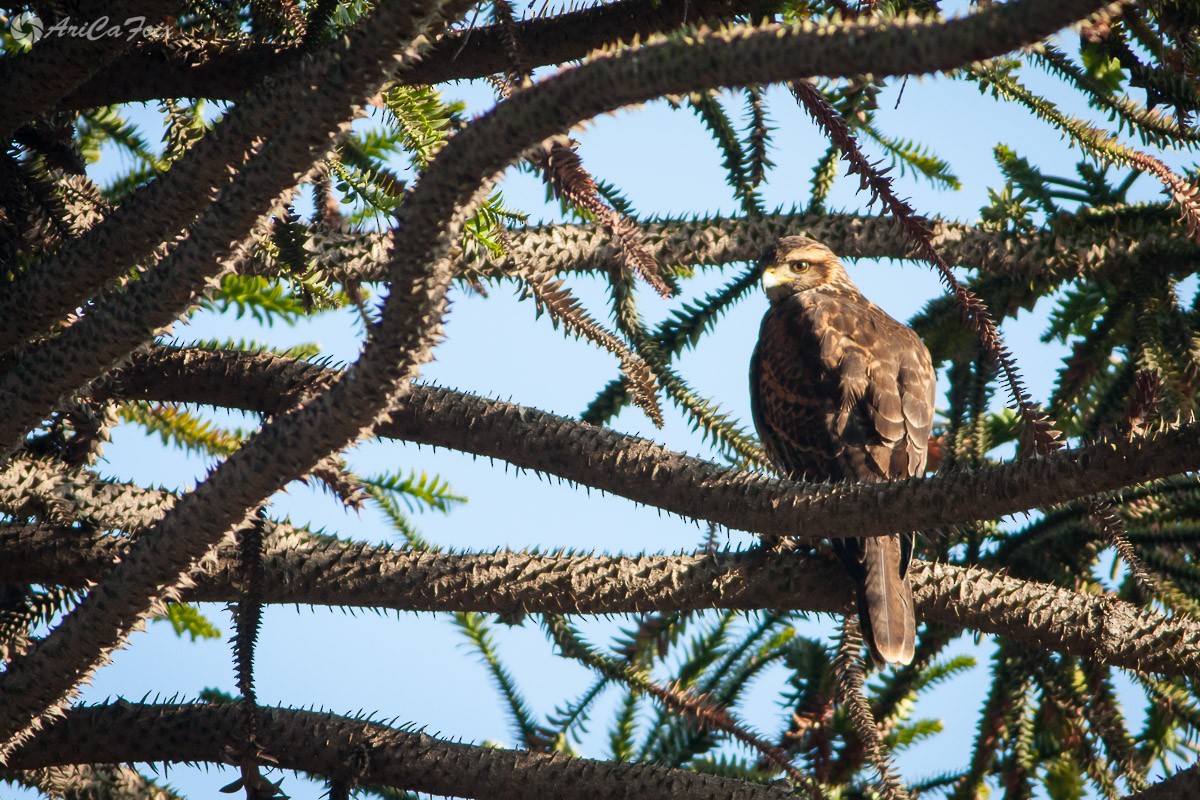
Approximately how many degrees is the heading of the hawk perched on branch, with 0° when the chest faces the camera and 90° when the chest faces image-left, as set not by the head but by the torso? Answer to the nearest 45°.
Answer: approximately 135°
